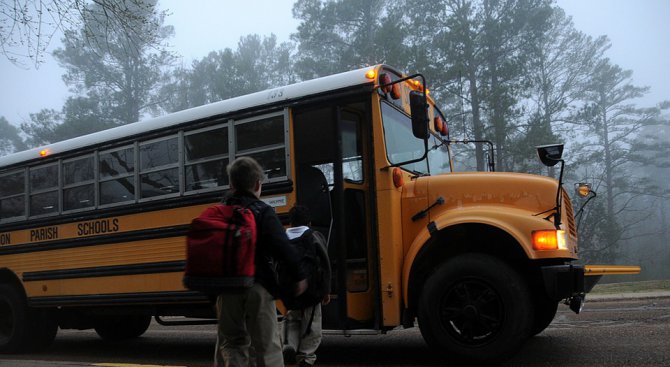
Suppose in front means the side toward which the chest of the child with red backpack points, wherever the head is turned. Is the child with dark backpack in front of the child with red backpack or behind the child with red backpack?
in front

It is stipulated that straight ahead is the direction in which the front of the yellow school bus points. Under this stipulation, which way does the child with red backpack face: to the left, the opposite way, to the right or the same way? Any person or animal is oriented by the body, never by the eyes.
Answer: to the left

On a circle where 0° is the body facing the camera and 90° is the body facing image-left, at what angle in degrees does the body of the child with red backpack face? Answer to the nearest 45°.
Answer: approximately 225°

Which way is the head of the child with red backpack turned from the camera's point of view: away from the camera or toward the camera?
away from the camera

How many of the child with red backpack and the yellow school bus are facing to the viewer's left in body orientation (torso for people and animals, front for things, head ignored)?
0

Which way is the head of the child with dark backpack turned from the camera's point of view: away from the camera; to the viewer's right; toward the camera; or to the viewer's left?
away from the camera

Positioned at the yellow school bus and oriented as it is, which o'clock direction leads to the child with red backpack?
The child with red backpack is roughly at 2 o'clock from the yellow school bus.
